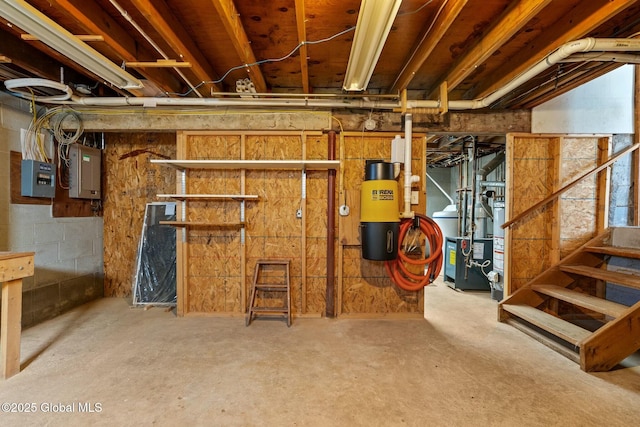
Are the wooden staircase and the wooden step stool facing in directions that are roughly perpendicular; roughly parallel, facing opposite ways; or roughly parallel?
roughly perpendicular

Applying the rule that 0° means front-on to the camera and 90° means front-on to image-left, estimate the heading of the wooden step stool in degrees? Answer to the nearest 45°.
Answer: approximately 0°

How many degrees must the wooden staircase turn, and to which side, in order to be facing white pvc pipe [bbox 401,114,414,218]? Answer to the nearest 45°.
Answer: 0° — it already faces it

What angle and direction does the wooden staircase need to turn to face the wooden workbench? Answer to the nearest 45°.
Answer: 0° — it already faces it

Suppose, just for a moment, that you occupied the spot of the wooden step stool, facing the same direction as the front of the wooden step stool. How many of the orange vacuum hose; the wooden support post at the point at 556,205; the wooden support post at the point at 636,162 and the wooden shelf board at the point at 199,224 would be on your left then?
3

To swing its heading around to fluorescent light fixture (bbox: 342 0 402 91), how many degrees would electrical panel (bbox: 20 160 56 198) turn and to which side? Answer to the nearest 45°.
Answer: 0° — it already faces it

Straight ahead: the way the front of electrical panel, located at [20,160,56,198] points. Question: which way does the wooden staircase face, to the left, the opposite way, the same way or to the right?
the opposite way

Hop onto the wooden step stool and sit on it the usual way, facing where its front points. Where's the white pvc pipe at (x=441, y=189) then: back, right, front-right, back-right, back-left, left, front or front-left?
back-left

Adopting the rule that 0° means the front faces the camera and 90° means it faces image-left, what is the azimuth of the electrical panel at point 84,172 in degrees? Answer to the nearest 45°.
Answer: approximately 315°
